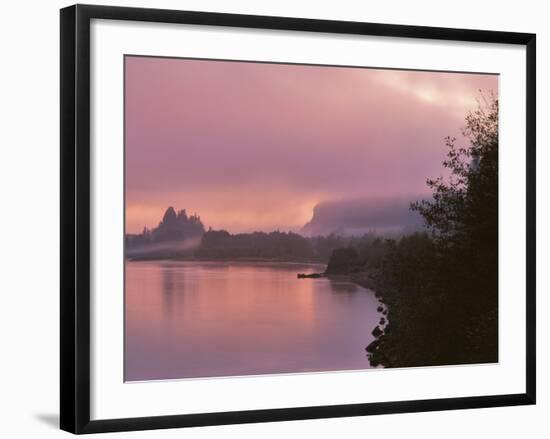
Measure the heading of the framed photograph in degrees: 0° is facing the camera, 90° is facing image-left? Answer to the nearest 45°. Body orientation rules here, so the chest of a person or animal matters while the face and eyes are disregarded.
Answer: approximately 315°
